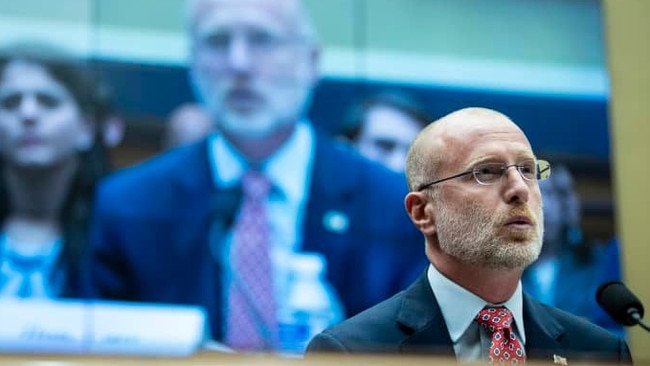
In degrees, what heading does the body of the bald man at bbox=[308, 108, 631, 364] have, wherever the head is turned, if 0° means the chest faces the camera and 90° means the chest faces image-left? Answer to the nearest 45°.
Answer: approximately 315°

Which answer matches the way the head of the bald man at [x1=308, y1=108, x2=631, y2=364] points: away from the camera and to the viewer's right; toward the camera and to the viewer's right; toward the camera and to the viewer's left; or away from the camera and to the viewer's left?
toward the camera and to the viewer's right
